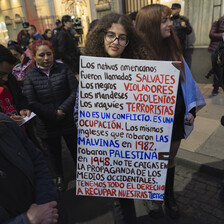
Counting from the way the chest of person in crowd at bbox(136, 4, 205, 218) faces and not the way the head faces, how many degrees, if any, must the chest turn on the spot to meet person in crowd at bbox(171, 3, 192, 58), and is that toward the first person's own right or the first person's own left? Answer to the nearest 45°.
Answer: approximately 135° to the first person's own left

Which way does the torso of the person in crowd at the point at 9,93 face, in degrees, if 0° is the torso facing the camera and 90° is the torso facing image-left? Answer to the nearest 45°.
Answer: approximately 315°

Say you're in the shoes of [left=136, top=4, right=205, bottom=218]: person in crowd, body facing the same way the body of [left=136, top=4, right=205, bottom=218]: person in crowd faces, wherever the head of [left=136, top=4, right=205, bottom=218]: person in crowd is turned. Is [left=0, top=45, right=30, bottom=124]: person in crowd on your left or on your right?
on your right

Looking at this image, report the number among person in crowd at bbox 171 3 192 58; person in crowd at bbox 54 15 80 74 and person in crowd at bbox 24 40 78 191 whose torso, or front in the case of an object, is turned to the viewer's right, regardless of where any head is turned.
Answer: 1

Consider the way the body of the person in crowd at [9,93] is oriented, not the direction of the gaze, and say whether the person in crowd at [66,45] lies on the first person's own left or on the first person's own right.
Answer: on the first person's own left

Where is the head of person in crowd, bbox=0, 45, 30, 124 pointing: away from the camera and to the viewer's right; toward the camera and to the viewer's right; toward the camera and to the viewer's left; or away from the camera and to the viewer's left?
toward the camera and to the viewer's right

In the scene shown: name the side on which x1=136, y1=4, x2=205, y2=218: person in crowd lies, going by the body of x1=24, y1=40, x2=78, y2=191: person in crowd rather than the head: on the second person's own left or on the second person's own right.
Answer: on the second person's own left

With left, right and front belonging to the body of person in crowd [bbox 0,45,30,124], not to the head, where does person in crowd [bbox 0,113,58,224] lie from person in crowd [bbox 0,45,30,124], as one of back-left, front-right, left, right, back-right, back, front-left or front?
front-right

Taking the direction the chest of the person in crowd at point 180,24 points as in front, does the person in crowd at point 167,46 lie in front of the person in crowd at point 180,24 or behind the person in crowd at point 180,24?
in front

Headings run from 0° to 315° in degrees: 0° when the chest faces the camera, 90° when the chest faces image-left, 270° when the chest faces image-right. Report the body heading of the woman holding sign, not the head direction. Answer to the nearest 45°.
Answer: approximately 0°
